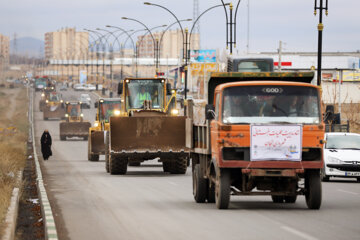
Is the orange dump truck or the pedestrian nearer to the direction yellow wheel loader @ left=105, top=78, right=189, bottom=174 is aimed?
the orange dump truck

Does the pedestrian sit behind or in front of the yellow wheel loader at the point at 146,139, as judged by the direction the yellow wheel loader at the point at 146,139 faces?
behind

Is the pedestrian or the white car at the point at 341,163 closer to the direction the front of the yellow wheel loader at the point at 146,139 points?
the white car

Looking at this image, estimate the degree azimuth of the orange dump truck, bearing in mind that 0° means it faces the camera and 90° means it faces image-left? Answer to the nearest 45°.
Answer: approximately 0°

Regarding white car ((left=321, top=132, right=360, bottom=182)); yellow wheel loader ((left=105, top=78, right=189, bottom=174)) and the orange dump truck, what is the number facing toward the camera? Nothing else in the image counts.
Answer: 3

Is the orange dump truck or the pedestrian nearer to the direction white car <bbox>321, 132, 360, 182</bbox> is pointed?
the orange dump truck

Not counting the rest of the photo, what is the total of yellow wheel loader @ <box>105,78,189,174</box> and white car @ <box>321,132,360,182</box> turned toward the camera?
2

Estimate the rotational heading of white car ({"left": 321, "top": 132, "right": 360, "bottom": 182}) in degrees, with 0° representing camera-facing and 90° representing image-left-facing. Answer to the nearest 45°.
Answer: approximately 0°

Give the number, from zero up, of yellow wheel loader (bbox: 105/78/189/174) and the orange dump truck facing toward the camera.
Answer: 2
